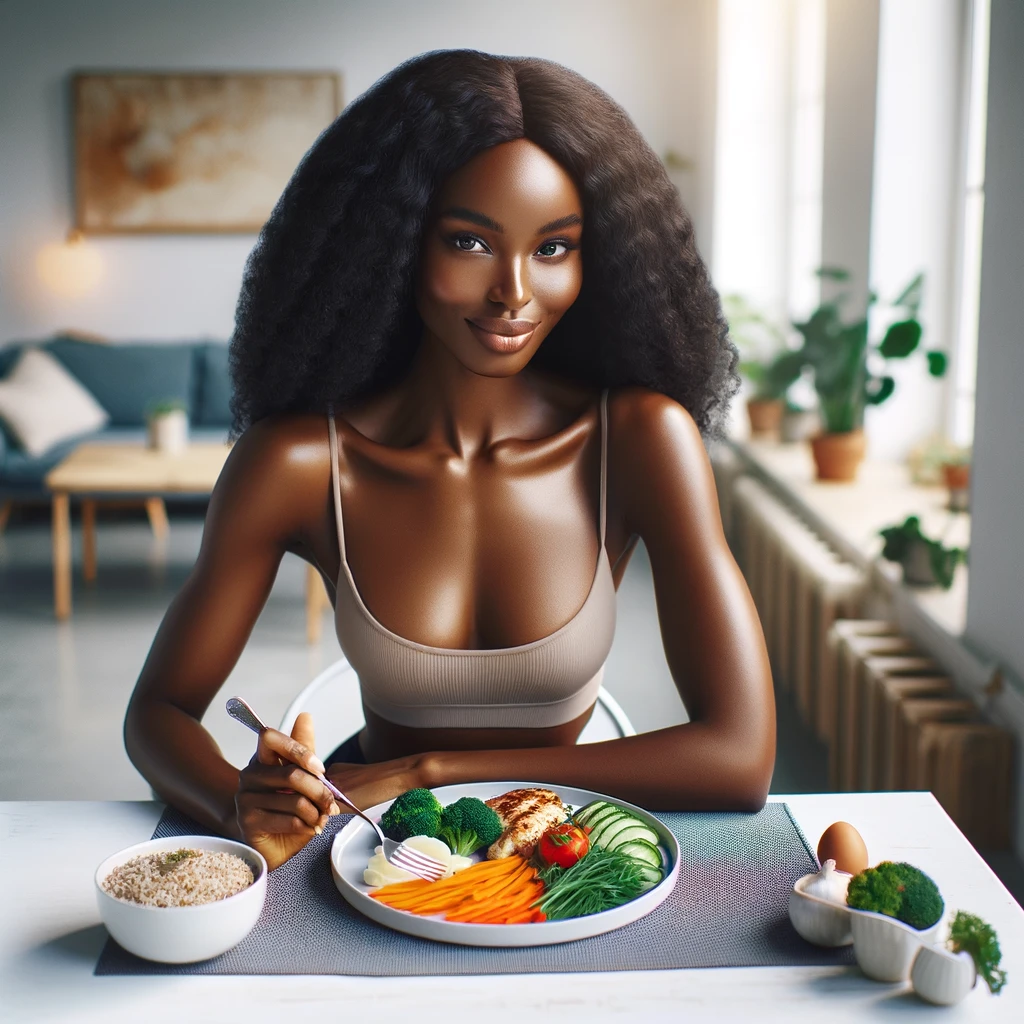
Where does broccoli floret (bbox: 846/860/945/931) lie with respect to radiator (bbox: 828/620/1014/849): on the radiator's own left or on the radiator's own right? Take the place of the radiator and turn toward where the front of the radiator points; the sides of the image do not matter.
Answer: on the radiator's own left

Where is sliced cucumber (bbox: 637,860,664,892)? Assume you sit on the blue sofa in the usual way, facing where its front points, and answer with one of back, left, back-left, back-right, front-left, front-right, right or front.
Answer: front

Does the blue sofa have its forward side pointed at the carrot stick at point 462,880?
yes

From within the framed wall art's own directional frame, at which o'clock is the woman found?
The woman is roughly at 12 o'clock from the framed wall art.

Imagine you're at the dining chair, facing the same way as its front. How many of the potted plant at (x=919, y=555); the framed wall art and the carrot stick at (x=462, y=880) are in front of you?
1

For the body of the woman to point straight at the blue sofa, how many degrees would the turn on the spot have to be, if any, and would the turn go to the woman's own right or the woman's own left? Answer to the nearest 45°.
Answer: approximately 180°

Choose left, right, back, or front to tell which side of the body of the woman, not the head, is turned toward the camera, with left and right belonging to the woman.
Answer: front

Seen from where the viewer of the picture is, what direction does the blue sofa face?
facing the viewer

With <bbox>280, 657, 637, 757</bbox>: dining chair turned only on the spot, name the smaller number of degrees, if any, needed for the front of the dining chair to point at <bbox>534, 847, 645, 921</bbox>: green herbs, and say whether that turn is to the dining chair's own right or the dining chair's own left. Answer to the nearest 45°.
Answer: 0° — it already faces it

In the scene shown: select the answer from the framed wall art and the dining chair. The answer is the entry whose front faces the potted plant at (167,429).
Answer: the framed wall art

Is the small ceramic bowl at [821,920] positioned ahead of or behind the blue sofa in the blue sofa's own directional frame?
ahead

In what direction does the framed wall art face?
toward the camera

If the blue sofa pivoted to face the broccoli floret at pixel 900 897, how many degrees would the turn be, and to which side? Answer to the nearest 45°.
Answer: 0° — it already faces it

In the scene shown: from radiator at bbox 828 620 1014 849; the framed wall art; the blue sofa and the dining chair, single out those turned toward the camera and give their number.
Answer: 3

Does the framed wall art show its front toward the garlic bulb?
yes

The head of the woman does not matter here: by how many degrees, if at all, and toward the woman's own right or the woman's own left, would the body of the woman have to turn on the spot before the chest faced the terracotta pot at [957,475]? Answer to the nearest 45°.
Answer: approximately 135° to the woman's own left

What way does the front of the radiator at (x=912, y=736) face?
to the viewer's left
